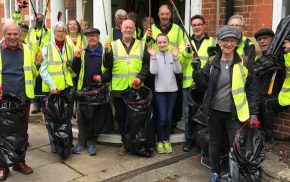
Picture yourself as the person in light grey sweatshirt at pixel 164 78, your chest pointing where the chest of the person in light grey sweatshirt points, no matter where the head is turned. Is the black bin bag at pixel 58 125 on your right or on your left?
on your right

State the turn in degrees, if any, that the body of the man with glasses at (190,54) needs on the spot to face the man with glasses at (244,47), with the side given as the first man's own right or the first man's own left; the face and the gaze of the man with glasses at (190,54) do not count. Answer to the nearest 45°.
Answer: approximately 45° to the first man's own left

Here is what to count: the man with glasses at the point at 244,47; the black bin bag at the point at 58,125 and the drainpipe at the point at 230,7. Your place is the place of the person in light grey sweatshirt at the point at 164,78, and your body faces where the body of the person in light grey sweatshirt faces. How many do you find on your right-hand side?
1

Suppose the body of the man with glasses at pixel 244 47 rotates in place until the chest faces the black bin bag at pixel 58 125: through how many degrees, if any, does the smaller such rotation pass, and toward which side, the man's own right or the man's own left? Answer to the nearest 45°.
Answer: approximately 45° to the man's own right

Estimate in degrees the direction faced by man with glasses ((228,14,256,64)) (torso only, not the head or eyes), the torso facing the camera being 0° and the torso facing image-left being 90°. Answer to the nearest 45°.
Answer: approximately 45°

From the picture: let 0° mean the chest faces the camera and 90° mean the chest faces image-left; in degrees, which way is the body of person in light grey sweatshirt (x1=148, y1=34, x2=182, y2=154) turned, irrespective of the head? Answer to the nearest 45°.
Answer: approximately 0°

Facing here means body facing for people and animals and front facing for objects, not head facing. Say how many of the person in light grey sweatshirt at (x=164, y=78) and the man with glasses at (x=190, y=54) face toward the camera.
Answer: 2

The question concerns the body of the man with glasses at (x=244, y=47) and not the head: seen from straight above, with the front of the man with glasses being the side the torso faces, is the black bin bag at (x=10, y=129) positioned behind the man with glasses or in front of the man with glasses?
in front

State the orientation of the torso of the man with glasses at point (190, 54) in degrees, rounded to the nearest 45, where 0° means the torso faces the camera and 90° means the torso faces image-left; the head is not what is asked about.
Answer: approximately 0°

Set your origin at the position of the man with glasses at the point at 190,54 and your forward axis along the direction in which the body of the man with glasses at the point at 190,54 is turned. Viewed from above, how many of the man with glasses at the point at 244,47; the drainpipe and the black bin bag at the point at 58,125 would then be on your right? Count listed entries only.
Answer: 1
